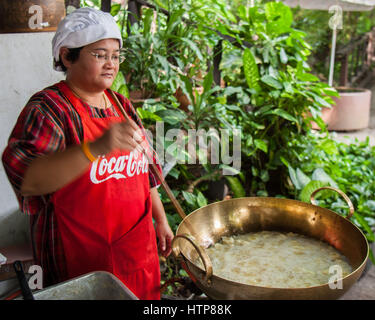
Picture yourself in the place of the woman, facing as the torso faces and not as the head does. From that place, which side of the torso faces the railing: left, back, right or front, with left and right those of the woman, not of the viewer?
left

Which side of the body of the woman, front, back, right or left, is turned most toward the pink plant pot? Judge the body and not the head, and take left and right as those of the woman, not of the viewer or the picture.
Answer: left

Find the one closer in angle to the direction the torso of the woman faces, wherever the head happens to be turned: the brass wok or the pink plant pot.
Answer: the brass wok

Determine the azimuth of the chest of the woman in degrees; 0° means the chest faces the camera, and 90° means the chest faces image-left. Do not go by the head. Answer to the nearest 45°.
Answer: approximately 315°

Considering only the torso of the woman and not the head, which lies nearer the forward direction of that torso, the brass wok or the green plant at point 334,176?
the brass wok

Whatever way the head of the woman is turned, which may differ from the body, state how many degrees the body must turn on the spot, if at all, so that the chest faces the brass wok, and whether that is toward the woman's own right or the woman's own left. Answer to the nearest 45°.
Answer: approximately 45° to the woman's own left
